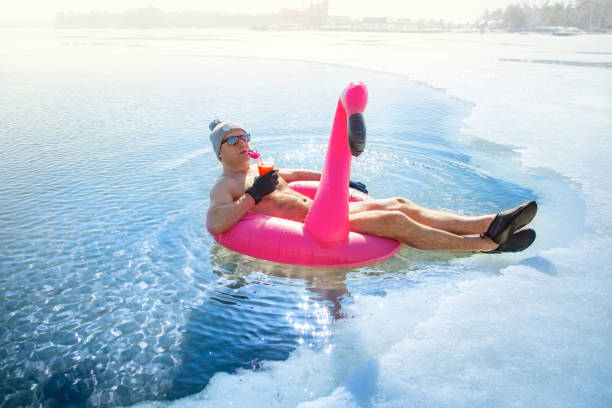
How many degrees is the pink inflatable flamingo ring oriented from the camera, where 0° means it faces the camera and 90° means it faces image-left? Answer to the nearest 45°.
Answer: approximately 315°
